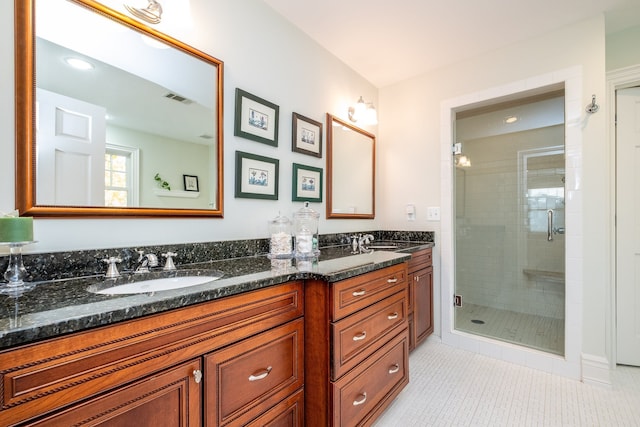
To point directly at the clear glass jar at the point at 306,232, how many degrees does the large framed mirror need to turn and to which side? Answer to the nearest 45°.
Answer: approximately 45° to its left

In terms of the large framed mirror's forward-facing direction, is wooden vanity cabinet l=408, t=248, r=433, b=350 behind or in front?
in front

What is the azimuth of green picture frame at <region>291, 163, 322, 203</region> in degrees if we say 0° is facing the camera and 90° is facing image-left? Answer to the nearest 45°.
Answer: approximately 315°

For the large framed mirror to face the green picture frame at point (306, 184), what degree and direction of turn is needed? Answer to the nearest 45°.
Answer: approximately 45° to its left

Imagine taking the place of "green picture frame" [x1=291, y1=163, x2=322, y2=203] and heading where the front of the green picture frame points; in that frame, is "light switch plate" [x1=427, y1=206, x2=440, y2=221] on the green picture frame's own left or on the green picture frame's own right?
on the green picture frame's own left

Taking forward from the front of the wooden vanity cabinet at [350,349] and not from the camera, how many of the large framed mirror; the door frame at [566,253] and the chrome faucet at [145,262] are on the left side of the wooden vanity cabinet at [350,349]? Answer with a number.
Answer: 1

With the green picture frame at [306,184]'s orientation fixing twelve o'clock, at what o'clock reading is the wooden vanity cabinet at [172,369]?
The wooden vanity cabinet is roughly at 2 o'clock from the green picture frame.

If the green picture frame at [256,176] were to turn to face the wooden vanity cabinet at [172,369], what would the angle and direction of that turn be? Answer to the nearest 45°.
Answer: approximately 45° to its right

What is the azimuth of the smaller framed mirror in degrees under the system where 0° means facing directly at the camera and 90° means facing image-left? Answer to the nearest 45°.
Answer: approximately 315°

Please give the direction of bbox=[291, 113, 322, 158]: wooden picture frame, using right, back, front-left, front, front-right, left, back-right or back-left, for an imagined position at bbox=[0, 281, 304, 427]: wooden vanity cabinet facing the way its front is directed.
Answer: left
